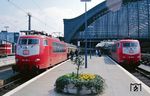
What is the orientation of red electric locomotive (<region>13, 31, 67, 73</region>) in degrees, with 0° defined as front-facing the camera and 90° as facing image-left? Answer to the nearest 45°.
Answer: approximately 45°

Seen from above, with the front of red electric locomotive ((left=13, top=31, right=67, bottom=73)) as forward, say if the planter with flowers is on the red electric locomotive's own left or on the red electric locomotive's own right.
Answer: on the red electric locomotive's own left

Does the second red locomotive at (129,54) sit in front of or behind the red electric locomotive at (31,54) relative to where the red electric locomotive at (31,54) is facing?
behind

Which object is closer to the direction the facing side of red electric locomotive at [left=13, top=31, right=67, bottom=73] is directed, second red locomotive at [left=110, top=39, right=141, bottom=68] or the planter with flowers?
the planter with flowers
